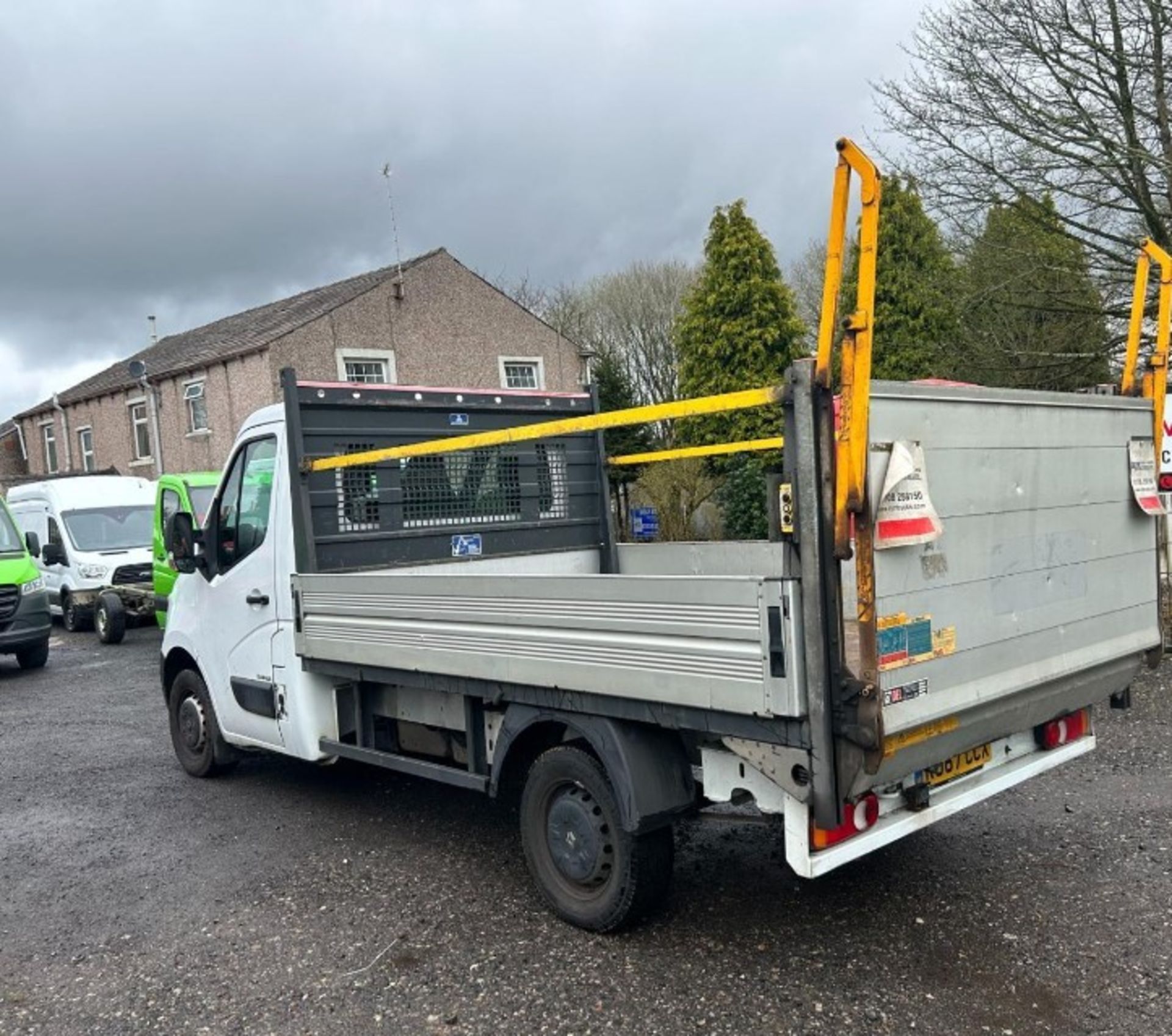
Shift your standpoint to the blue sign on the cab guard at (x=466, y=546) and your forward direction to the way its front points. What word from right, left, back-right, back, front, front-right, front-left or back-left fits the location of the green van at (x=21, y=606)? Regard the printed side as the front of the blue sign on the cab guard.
back-right

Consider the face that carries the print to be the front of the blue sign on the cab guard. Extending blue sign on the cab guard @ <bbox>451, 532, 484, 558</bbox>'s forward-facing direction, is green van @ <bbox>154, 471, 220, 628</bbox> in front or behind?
behind

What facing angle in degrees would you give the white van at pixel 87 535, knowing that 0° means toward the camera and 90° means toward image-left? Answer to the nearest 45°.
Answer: approximately 315°

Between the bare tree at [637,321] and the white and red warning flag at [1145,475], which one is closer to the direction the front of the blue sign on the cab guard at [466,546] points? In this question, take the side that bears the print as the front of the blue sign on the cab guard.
the white and red warning flag

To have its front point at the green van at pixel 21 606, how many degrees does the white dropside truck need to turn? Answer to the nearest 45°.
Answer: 0° — it already faces it

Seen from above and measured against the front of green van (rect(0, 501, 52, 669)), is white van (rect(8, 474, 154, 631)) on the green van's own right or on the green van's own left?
on the green van's own left

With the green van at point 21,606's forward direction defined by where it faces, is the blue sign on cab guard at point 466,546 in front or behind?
in front
